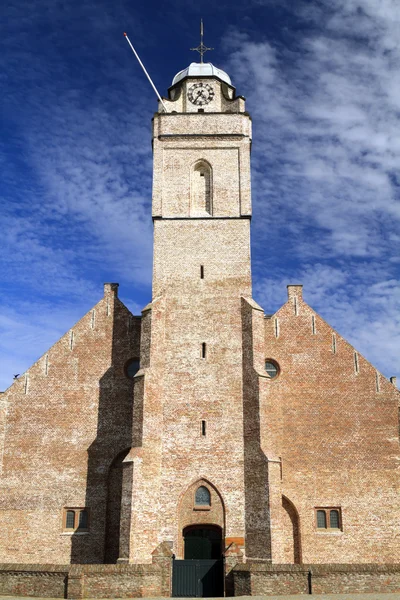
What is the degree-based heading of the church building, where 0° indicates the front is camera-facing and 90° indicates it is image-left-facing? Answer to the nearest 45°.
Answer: approximately 0°
